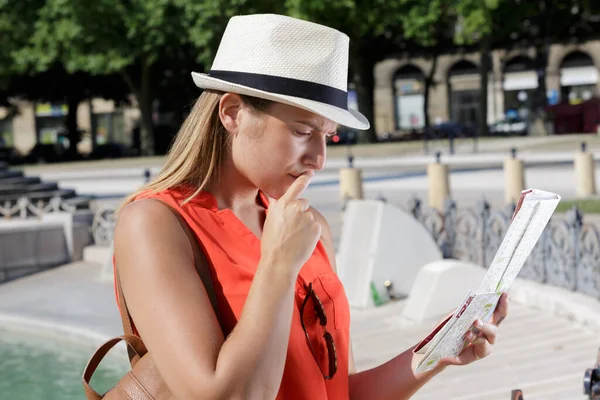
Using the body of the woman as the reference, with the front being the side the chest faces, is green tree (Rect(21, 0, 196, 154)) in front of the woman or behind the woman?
behind

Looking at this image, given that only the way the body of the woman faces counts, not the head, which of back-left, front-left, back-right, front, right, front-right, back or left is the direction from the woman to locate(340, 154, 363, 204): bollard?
back-left

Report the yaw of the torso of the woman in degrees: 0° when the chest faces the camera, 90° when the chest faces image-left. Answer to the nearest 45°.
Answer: approximately 315°

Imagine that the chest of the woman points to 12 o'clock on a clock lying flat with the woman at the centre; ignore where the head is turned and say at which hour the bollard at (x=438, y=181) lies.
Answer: The bollard is roughly at 8 o'clock from the woman.

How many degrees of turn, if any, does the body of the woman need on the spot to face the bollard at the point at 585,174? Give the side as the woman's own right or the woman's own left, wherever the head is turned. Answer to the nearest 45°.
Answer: approximately 135° to the woman's own left

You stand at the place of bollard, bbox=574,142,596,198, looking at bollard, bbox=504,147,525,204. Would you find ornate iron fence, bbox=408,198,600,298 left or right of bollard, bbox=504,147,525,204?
left

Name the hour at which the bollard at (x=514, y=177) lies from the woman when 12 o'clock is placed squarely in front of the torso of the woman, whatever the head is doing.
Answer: The bollard is roughly at 8 o'clock from the woman.

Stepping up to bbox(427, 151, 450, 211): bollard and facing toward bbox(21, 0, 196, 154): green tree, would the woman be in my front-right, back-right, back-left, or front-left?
back-left

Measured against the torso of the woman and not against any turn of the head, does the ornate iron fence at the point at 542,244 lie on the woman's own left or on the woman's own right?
on the woman's own left

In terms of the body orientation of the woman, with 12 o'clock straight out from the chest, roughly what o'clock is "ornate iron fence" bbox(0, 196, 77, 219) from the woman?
The ornate iron fence is roughly at 7 o'clock from the woman.
